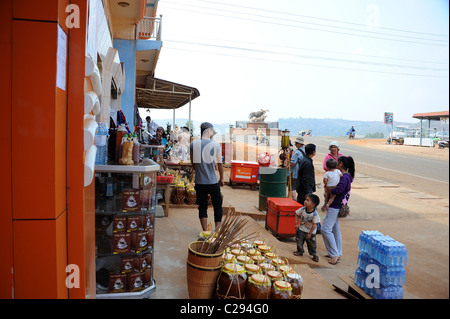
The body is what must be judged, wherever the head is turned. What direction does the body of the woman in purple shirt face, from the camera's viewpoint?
to the viewer's left

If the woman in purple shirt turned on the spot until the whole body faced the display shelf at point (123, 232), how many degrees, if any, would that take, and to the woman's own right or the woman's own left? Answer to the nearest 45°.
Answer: approximately 45° to the woman's own left
